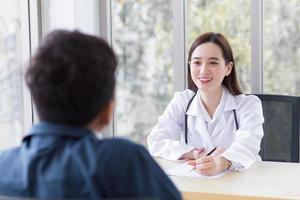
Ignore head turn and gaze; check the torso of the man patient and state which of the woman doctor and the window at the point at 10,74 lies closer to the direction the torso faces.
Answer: the woman doctor

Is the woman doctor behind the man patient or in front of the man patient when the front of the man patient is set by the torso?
in front

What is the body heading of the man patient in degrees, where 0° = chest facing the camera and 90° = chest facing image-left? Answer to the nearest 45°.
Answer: approximately 225°

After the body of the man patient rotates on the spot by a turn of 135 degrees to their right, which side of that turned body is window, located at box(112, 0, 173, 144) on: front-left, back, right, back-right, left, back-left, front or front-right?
back

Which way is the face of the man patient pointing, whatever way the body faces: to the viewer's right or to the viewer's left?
to the viewer's right

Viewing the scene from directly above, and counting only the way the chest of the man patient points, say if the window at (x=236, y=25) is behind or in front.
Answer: in front

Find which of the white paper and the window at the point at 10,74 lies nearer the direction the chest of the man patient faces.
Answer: the white paper

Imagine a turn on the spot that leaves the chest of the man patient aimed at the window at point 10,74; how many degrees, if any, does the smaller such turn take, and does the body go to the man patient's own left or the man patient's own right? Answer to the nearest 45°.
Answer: approximately 45° to the man patient's own left

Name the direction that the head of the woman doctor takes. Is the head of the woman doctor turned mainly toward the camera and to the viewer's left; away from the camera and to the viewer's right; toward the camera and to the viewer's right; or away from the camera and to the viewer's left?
toward the camera and to the viewer's left

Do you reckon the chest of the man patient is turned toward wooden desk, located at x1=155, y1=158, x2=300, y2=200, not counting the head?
yes
